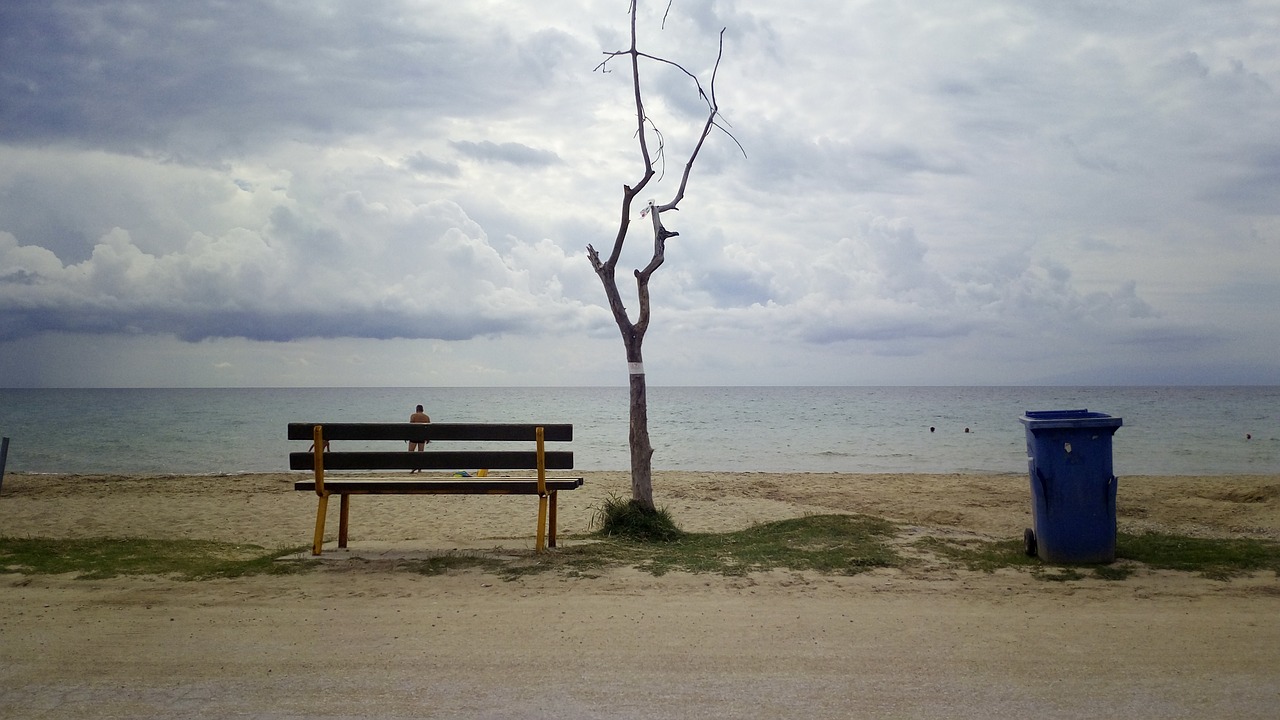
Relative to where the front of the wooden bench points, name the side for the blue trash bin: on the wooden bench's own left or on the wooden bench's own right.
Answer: on the wooden bench's own right

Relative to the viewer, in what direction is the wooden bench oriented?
away from the camera
